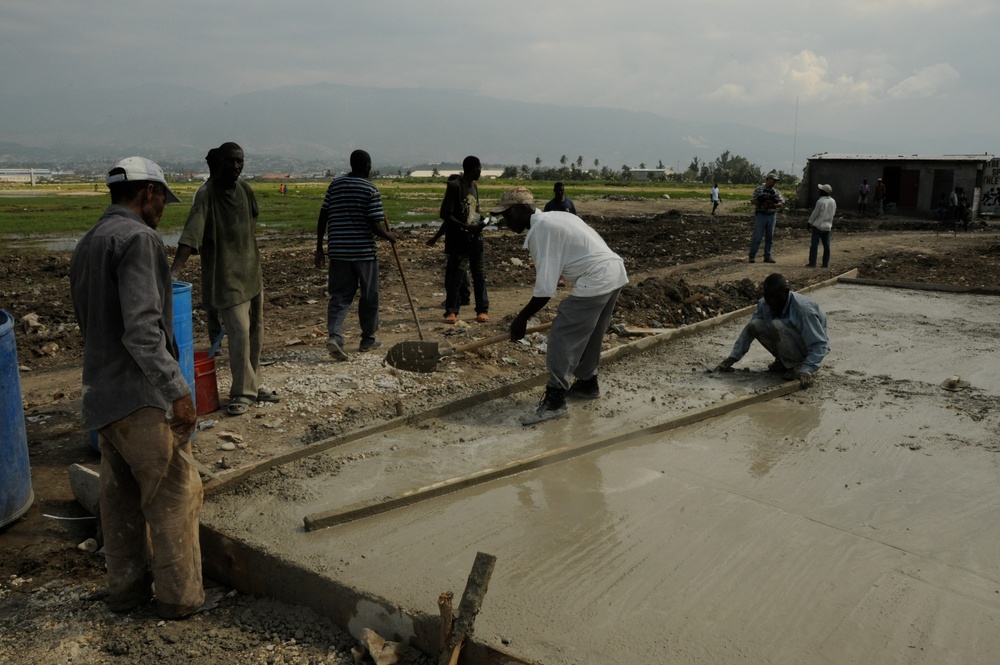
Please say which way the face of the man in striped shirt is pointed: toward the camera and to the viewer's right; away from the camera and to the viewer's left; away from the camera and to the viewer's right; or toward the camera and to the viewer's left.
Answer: away from the camera and to the viewer's right

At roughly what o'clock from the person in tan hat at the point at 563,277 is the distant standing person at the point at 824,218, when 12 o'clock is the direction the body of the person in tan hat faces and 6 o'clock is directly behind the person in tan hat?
The distant standing person is roughly at 4 o'clock from the person in tan hat.

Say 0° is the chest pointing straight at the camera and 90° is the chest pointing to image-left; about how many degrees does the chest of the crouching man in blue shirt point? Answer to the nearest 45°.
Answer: approximately 45°

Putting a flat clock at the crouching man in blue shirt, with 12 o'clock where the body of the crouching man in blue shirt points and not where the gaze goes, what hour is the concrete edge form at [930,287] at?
The concrete edge form is roughly at 5 o'clock from the crouching man in blue shirt.

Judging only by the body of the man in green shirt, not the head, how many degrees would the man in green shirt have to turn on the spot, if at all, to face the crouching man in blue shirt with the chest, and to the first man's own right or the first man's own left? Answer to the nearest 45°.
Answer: approximately 45° to the first man's own left

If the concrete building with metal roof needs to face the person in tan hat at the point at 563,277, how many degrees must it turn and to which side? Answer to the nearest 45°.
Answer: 0° — it already faces them

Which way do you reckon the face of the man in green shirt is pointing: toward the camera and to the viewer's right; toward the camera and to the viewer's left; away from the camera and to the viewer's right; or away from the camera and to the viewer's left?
toward the camera and to the viewer's right

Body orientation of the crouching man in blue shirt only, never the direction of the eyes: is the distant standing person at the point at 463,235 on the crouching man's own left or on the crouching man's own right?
on the crouching man's own right

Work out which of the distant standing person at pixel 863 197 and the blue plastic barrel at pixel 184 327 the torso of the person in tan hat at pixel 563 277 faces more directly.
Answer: the blue plastic barrel

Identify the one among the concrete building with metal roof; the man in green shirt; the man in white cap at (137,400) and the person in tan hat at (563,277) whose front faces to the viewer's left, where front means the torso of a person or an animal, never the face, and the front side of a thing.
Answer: the person in tan hat

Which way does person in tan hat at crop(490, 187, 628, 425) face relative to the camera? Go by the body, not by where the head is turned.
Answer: to the viewer's left

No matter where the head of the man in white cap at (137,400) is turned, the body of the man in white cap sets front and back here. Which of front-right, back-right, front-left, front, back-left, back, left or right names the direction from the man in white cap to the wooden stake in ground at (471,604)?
right

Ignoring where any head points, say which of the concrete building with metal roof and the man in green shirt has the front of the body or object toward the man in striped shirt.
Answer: the concrete building with metal roof

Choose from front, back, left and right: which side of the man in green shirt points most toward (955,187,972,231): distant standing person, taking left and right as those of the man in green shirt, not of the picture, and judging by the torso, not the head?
left

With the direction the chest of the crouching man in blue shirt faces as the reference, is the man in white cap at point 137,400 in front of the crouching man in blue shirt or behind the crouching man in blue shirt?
in front
